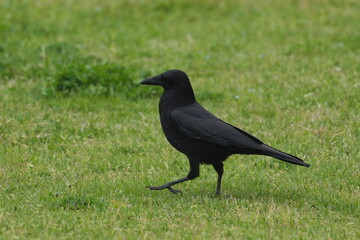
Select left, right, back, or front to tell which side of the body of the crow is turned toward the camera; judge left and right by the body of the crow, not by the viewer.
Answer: left
